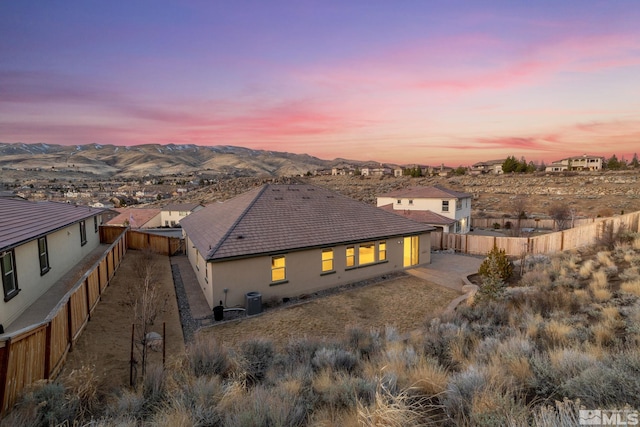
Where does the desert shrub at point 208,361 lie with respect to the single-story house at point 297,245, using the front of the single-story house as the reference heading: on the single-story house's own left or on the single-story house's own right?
on the single-story house's own left

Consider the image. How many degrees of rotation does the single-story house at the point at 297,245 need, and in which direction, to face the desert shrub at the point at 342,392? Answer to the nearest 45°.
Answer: approximately 135° to its left

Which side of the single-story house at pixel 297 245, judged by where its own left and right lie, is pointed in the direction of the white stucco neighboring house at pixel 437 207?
right

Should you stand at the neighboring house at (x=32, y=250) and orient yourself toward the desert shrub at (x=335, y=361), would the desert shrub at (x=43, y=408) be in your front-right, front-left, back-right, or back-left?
front-right

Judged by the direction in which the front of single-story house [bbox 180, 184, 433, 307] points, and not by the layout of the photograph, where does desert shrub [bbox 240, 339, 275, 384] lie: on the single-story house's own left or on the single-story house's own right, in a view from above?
on the single-story house's own left

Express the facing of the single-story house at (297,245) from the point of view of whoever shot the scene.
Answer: facing away from the viewer and to the left of the viewer

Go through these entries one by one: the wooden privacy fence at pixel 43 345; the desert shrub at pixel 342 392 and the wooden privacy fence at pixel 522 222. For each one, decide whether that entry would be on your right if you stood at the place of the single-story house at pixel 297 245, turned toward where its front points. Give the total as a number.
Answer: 1
